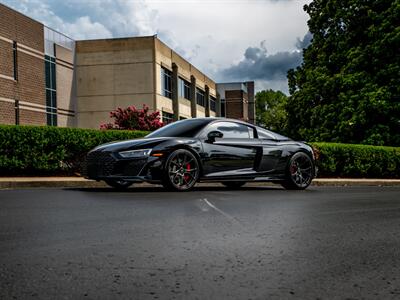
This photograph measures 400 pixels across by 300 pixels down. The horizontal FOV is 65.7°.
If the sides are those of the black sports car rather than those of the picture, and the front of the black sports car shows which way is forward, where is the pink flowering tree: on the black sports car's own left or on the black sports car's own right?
on the black sports car's own right

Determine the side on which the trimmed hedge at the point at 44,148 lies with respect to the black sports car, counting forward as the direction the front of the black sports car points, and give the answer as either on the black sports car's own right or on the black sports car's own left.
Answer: on the black sports car's own right

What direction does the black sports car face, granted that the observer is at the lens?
facing the viewer and to the left of the viewer

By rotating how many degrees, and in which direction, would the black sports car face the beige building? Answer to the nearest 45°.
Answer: approximately 135° to its right

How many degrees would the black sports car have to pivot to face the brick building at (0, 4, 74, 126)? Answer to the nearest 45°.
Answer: approximately 90° to its right

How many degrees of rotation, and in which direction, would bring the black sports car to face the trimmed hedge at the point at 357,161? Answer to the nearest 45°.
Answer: approximately 180°
